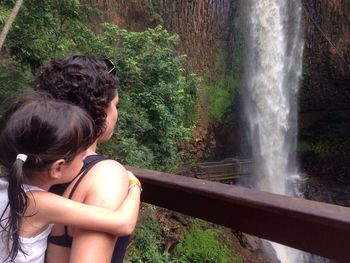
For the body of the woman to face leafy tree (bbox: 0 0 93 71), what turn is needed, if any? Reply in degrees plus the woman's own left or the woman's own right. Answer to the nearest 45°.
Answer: approximately 45° to the woman's own left

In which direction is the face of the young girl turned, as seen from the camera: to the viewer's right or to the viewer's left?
to the viewer's right

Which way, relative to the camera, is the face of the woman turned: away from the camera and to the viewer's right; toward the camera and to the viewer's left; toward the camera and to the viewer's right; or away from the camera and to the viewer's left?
away from the camera and to the viewer's right

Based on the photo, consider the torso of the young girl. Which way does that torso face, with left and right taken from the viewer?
facing away from the viewer and to the right of the viewer

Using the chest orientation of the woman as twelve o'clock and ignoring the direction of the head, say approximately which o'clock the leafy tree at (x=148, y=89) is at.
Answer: The leafy tree is roughly at 11 o'clock from the woman.

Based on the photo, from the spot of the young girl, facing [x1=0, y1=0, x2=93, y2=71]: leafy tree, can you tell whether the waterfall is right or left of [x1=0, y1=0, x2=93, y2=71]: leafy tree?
right

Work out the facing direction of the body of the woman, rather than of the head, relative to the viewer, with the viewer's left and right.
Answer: facing away from the viewer and to the right of the viewer
